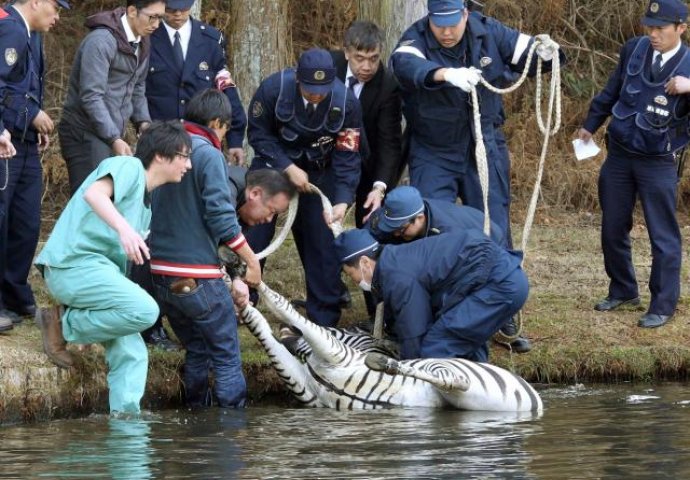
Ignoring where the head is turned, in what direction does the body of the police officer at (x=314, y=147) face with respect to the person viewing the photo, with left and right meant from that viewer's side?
facing the viewer

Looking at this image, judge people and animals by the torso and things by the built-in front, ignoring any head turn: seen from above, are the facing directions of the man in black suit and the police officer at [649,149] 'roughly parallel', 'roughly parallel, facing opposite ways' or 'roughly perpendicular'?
roughly parallel

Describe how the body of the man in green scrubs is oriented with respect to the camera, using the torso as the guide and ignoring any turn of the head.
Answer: to the viewer's right

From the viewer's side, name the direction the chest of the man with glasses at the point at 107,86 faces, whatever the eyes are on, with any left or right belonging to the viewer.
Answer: facing the viewer and to the right of the viewer

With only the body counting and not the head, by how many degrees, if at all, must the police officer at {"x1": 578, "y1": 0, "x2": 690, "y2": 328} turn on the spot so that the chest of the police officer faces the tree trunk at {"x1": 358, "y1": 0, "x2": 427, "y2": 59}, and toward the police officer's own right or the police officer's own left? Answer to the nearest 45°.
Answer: approximately 45° to the police officer's own right

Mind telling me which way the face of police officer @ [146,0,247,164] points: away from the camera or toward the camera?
toward the camera

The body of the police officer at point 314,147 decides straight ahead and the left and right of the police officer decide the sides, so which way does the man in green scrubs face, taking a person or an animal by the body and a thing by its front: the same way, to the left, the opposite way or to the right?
to the left

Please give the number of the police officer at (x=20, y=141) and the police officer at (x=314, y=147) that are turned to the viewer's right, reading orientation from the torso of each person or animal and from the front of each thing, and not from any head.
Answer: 1

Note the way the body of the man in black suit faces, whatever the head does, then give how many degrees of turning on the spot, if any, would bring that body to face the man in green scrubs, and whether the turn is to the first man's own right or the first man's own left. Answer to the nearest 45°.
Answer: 0° — they already face them

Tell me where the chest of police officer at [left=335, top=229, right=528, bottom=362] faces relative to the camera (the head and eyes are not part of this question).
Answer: to the viewer's left

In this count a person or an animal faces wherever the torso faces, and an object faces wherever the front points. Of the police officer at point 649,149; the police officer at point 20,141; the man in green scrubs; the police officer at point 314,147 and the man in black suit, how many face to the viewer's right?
2
